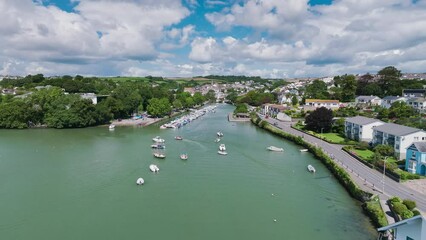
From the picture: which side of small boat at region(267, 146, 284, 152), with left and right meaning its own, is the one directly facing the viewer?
left

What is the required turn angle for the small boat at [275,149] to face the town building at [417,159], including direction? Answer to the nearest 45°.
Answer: approximately 135° to its left

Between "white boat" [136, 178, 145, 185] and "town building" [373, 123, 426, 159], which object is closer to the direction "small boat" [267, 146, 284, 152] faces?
the white boat

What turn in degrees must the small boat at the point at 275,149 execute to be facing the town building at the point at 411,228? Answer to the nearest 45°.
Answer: approximately 90° to its left

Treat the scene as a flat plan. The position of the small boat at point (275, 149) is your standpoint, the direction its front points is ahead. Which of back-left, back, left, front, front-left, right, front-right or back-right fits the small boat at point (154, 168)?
front-left

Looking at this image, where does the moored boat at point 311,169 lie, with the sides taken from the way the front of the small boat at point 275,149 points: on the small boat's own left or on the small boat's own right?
on the small boat's own left

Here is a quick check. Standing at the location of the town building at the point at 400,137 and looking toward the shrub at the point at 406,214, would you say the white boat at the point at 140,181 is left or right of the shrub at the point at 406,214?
right

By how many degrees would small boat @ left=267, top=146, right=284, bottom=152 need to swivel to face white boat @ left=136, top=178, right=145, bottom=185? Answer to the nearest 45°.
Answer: approximately 45° to its left

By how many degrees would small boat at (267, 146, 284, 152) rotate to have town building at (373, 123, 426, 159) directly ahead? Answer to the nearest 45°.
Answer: approximately 135° to its left

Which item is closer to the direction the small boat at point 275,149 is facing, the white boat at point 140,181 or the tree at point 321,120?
the white boat
